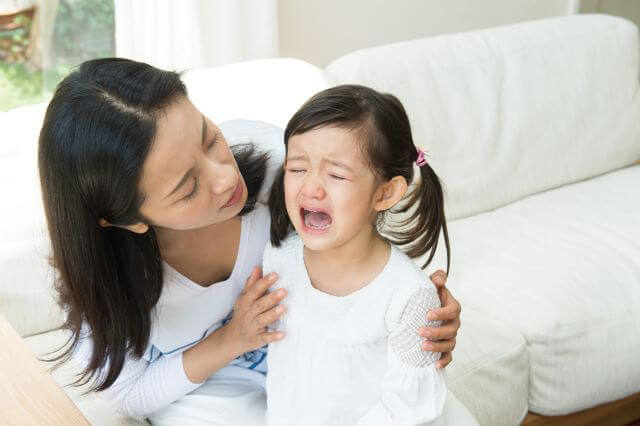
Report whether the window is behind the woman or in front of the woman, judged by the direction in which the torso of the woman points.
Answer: behind

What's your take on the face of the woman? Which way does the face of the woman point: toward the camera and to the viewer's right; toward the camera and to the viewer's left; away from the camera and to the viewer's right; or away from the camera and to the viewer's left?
toward the camera and to the viewer's right

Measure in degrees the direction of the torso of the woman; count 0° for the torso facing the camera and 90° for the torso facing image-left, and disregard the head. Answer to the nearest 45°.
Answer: approximately 315°
